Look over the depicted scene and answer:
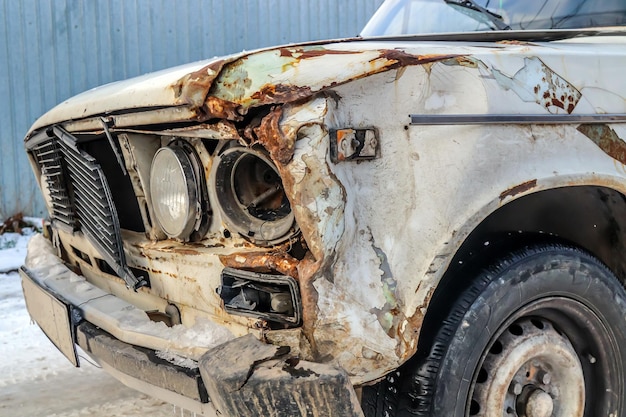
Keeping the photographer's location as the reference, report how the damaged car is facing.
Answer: facing the viewer and to the left of the viewer
